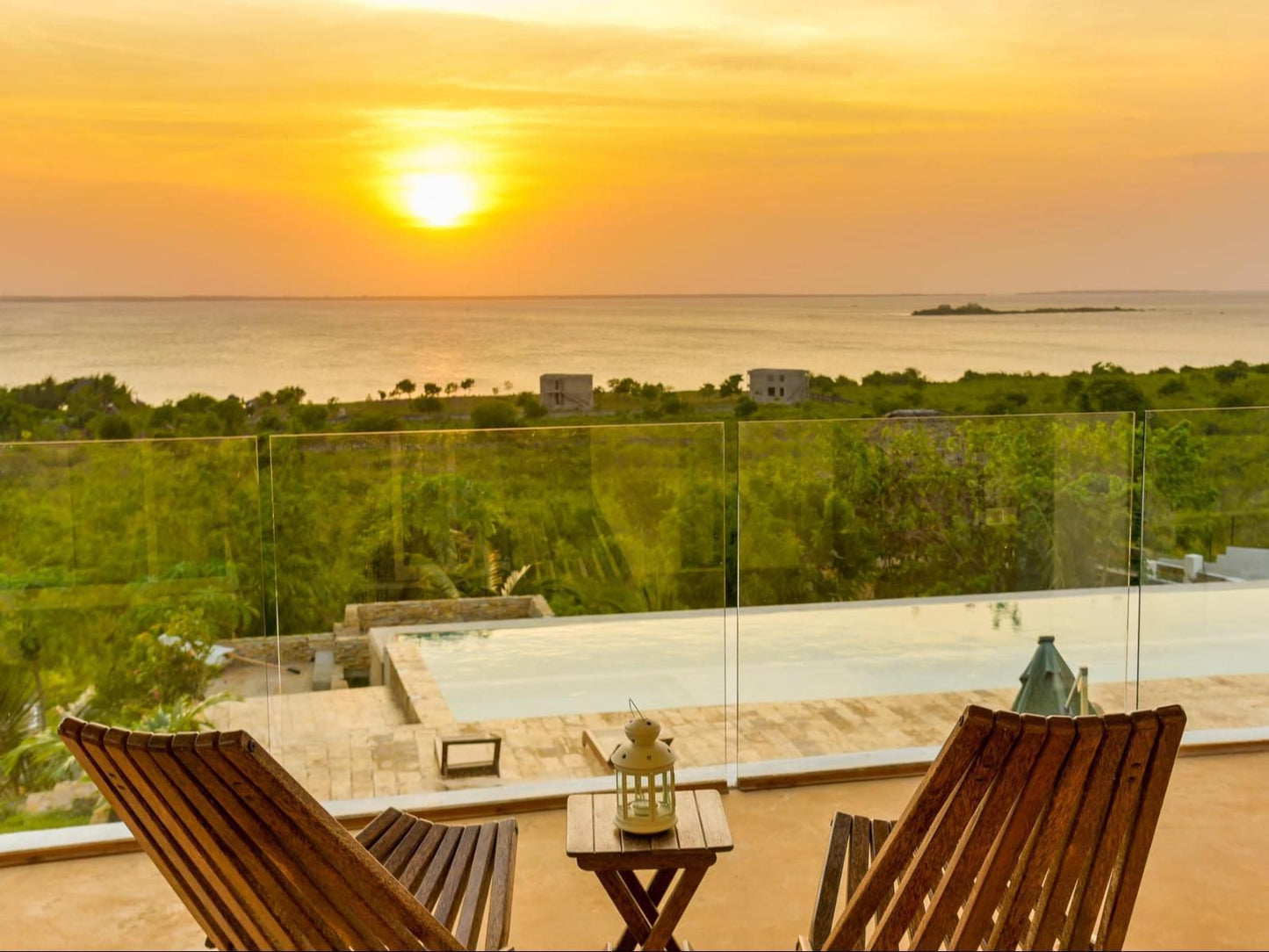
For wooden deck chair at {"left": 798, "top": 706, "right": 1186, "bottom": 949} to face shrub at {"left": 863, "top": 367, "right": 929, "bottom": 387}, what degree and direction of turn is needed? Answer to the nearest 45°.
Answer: approximately 45° to its right

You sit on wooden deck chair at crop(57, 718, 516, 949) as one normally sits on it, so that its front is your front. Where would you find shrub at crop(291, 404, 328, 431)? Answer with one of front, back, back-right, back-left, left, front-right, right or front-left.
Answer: front-left

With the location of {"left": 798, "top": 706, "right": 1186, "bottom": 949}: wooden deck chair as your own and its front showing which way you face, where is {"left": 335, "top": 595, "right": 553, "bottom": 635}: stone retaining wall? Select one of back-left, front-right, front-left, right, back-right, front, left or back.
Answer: front

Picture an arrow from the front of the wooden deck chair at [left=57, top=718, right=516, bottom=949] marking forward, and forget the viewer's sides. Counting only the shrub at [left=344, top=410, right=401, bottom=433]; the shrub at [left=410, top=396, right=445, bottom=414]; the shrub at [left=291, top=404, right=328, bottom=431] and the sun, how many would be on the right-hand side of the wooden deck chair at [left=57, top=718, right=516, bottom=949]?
0

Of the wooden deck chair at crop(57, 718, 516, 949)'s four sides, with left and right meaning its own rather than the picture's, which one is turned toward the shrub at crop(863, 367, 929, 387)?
front

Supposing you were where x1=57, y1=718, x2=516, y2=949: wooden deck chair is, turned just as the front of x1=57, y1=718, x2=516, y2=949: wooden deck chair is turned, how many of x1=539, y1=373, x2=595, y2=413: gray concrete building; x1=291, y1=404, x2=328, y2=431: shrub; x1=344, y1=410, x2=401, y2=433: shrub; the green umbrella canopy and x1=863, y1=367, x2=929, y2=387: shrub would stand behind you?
0

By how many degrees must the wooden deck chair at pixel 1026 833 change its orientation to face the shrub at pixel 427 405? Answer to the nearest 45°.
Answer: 0° — it already faces it

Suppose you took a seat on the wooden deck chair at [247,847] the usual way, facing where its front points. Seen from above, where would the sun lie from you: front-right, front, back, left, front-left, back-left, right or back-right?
front-left

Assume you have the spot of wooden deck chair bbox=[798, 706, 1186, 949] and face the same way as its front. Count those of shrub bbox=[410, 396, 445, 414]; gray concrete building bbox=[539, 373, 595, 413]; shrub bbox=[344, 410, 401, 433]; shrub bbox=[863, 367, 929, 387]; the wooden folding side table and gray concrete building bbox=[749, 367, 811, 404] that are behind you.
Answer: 0

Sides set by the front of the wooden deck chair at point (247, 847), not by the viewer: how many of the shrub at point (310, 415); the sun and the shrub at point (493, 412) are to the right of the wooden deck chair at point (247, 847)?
0

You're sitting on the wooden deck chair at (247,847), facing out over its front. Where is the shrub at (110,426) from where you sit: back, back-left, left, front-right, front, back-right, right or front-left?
front-left

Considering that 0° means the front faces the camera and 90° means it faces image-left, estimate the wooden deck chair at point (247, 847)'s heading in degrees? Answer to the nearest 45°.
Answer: approximately 225°

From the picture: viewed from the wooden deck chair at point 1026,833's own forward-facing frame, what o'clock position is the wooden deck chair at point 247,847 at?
the wooden deck chair at point 247,847 is roughly at 10 o'clock from the wooden deck chair at point 1026,833.

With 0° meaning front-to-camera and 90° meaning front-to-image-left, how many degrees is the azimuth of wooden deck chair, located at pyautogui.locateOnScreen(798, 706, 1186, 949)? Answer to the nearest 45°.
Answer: approximately 135°

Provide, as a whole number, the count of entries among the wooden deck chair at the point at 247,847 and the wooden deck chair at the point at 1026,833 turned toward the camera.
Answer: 0

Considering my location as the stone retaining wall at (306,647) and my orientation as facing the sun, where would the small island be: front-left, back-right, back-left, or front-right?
front-right

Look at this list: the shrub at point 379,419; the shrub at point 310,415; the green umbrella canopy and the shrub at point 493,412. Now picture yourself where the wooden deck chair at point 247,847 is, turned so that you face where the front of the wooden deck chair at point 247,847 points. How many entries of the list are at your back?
0

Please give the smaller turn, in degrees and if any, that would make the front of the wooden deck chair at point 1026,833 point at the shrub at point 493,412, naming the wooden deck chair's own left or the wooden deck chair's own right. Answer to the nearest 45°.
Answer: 0° — it already faces it

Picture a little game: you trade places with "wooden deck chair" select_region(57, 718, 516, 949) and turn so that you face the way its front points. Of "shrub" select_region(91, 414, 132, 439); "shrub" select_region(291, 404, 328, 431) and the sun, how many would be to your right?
0
